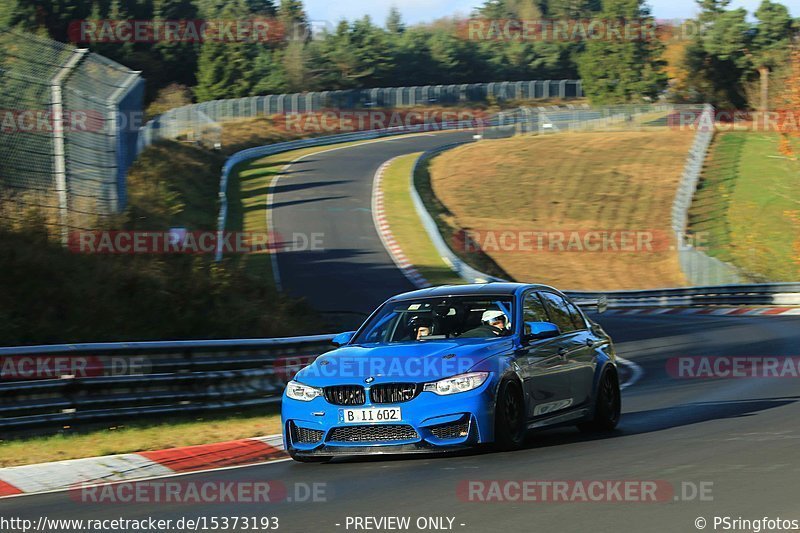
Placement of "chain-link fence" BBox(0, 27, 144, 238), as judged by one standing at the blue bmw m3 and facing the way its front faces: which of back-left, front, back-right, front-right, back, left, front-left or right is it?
right

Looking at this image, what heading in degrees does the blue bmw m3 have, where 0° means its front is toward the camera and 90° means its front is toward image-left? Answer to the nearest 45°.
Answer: approximately 45°

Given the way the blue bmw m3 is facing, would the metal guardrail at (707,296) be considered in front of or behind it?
behind

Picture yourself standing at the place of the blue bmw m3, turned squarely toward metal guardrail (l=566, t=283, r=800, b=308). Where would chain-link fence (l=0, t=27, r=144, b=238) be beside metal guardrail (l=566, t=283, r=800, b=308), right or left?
left
